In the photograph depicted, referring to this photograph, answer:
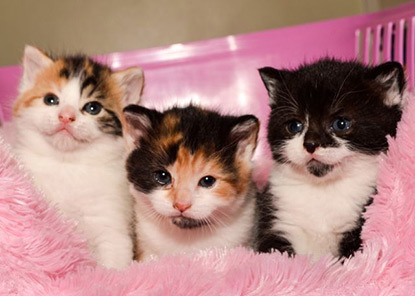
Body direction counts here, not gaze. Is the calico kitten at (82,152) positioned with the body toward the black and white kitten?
no

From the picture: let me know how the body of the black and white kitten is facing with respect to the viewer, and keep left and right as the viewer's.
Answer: facing the viewer

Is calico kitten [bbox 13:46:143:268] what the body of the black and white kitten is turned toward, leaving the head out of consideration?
no

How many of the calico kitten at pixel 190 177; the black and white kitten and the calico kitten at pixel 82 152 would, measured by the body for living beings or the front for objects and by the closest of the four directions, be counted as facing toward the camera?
3

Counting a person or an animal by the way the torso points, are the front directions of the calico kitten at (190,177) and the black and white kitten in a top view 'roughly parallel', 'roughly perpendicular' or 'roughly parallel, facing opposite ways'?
roughly parallel

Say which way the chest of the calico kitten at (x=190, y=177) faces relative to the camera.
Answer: toward the camera

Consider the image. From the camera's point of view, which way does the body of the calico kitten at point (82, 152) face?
toward the camera
